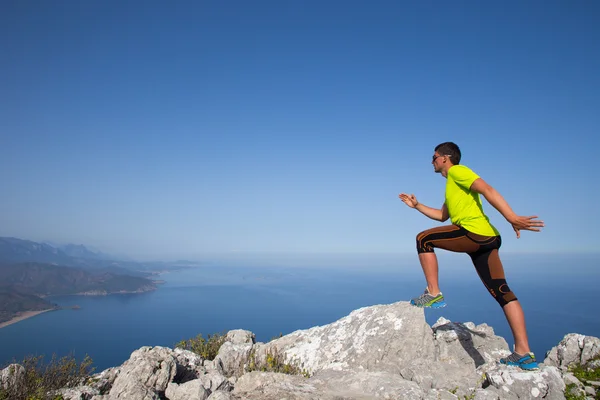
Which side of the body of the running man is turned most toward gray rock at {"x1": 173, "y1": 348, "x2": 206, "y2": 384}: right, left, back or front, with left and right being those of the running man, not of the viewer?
front

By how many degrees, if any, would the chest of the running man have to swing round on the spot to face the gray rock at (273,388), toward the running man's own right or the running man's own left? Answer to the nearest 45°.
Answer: approximately 45° to the running man's own left

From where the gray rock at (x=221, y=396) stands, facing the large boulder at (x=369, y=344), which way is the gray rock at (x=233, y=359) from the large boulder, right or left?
left

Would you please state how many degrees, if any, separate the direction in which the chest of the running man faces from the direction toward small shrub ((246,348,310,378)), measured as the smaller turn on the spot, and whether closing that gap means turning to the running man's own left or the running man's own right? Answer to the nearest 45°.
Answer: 0° — they already face it

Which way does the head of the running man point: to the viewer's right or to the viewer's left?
to the viewer's left

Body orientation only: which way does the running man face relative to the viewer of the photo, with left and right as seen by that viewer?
facing to the left of the viewer

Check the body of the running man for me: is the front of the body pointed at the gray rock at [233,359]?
yes

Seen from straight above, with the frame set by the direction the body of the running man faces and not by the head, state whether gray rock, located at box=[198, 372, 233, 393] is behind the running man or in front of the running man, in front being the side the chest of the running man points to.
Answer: in front

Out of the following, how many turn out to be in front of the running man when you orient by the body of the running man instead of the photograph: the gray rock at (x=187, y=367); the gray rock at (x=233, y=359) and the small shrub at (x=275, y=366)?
3
